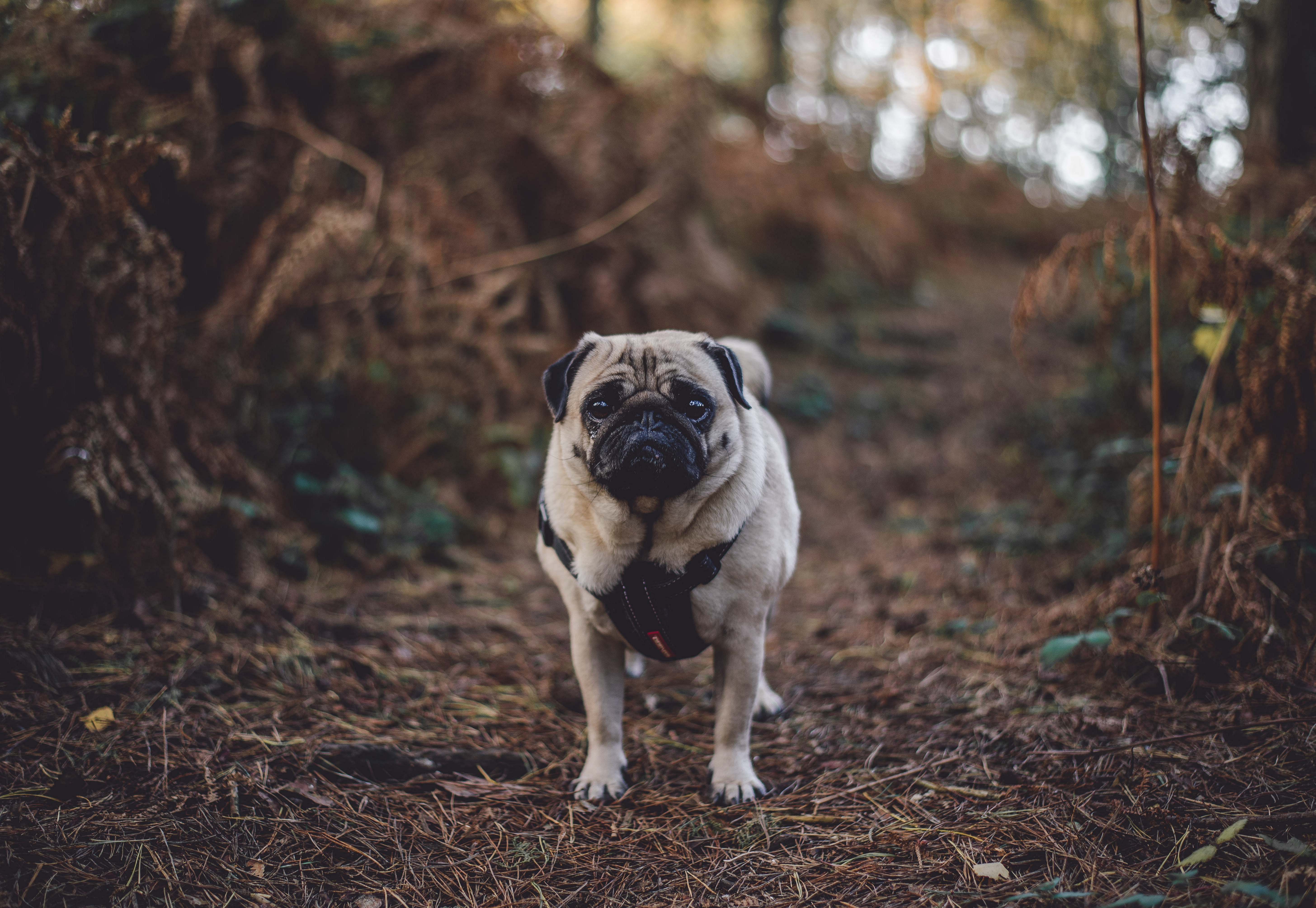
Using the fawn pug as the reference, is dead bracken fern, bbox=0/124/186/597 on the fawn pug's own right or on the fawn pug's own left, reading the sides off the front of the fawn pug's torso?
on the fawn pug's own right

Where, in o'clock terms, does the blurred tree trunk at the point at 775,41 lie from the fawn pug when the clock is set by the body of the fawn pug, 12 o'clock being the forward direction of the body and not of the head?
The blurred tree trunk is roughly at 6 o'clock from the fawn pug.

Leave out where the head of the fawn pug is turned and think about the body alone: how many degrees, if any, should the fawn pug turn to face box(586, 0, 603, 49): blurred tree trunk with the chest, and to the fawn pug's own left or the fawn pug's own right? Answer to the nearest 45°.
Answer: approximately 180°

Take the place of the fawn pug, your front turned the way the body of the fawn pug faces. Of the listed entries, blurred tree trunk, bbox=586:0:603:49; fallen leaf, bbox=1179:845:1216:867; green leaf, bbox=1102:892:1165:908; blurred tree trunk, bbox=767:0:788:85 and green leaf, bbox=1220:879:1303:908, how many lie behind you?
2

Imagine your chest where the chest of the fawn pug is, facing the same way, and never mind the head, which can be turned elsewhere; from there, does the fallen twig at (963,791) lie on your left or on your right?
on your left

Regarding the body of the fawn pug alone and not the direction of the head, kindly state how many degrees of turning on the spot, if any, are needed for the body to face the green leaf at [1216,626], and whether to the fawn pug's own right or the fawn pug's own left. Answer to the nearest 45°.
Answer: approximately 90° to the fawn pug's own left

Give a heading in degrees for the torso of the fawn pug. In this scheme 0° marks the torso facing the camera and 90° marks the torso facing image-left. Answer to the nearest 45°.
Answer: approximately 0°

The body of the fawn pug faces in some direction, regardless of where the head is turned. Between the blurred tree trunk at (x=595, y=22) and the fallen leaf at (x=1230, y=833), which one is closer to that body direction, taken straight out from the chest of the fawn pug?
the fallen leaf

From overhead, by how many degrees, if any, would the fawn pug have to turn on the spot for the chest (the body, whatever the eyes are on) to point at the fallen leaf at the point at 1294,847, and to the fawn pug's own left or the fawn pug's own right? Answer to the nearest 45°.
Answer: approximately 45° to the fawn pug's own left

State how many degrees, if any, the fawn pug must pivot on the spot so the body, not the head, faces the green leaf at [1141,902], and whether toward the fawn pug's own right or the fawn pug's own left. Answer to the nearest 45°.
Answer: approximately 45° to the fawn pug's own left
